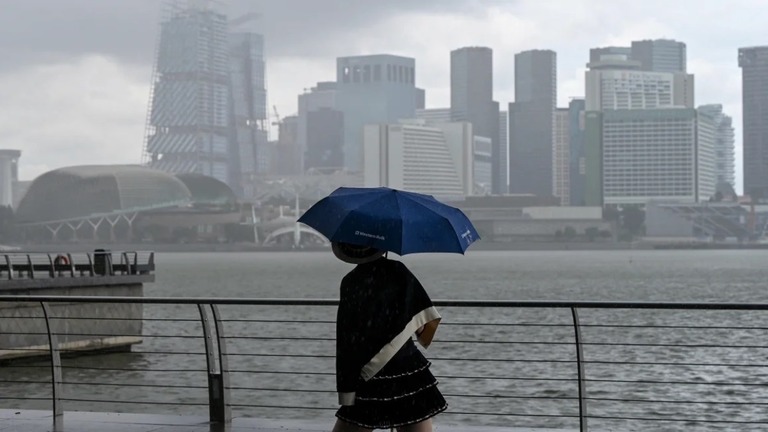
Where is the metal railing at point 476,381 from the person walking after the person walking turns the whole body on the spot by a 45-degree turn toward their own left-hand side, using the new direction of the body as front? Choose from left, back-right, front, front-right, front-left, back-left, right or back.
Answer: right

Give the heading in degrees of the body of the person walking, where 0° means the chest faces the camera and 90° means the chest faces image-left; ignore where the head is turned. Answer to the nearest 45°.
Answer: approximately 135°
